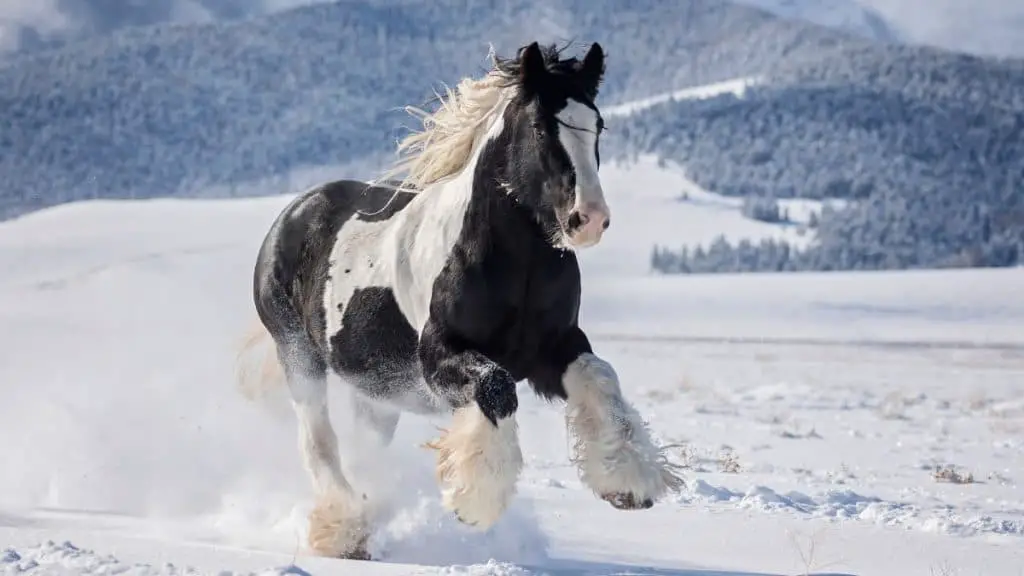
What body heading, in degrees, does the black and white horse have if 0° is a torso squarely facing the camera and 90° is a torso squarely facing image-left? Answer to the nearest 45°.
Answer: approximately 315°
